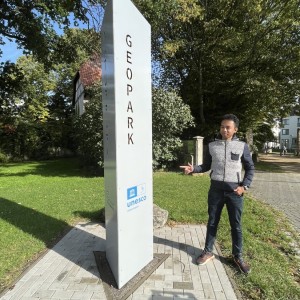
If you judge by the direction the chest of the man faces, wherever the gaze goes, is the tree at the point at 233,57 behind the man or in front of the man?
behind

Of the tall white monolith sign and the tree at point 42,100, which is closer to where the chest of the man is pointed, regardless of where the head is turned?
the tall white monolith sign

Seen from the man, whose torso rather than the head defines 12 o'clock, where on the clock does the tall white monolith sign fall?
The tall white monolith sign is roughly at 2 o'clock from the man.

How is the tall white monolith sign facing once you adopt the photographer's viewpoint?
facing the viewer and to the right of the viewer

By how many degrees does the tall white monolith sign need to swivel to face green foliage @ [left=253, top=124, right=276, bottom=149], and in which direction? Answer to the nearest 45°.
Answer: approximately 90° to its left

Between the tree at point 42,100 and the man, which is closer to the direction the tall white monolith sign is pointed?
the man

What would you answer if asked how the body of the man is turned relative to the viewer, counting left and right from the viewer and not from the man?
facing the viewer

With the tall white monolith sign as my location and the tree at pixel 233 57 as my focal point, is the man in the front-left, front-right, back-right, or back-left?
front-right

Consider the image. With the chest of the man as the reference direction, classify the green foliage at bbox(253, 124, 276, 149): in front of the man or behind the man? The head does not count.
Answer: behind

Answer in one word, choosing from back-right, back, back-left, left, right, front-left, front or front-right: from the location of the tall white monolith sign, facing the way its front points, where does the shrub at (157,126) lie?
back-left

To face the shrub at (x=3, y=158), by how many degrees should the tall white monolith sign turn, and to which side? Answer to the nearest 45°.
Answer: approximately 180°

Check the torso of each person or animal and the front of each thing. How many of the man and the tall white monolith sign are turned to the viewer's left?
0
